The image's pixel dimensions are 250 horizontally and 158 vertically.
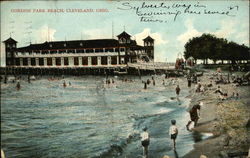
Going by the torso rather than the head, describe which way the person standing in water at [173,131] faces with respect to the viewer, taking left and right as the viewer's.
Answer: facing away from the viewer
